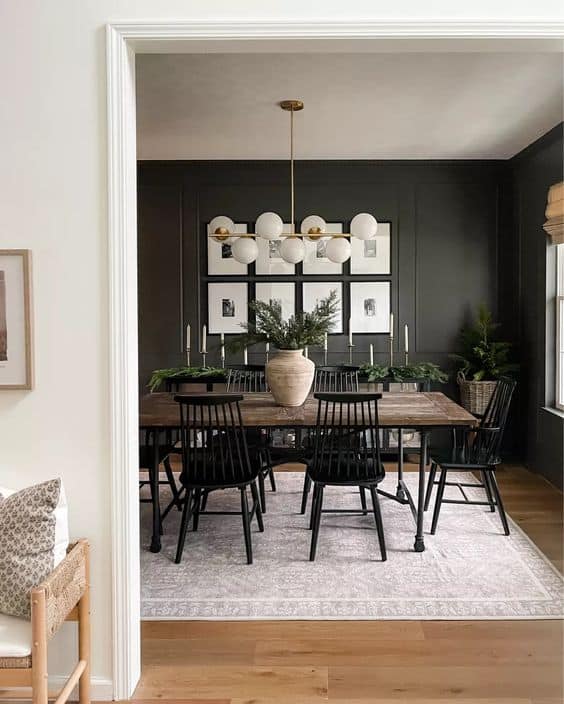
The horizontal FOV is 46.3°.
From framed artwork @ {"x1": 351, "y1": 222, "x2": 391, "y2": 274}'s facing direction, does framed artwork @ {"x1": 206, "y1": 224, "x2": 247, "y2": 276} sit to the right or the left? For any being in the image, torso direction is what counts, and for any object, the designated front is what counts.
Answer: on its right

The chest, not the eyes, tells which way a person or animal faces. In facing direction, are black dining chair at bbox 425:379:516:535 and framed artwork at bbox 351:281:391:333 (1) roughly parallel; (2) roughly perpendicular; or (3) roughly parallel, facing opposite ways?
roughly perpendicular

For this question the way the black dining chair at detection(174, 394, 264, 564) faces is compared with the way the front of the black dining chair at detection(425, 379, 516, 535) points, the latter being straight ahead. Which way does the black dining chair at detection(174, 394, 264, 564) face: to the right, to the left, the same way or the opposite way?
to the right

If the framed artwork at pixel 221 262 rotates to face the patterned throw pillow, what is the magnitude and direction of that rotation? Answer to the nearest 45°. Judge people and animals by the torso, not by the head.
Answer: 0° — it already faces it

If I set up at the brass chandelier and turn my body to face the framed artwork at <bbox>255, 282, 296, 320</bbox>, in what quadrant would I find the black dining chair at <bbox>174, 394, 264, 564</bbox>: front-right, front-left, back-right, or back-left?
back-left

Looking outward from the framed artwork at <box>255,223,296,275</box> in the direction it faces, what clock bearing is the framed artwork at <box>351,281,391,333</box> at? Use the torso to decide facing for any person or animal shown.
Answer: the framed artwork at <box>351,281,391,333</box> is roughly at 9 o'clock from the framed artwork at <box>255,223,296,275</box>.

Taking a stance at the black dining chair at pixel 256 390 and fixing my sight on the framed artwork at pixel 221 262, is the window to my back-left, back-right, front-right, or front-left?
back-right

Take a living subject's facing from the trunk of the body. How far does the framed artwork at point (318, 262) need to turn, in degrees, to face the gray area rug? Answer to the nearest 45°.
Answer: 0° — it already faces it

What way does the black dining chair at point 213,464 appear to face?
away from the camera

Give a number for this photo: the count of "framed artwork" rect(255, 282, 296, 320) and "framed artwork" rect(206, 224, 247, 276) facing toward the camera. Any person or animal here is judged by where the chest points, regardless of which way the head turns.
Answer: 2

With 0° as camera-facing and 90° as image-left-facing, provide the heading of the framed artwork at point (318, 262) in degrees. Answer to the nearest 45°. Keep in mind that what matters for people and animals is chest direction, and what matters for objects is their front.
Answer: approximately 0°

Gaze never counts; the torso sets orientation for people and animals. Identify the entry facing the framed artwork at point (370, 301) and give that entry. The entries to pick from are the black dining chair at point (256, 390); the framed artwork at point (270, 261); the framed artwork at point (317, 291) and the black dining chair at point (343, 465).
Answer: the black dining chair at point (343, 465)
